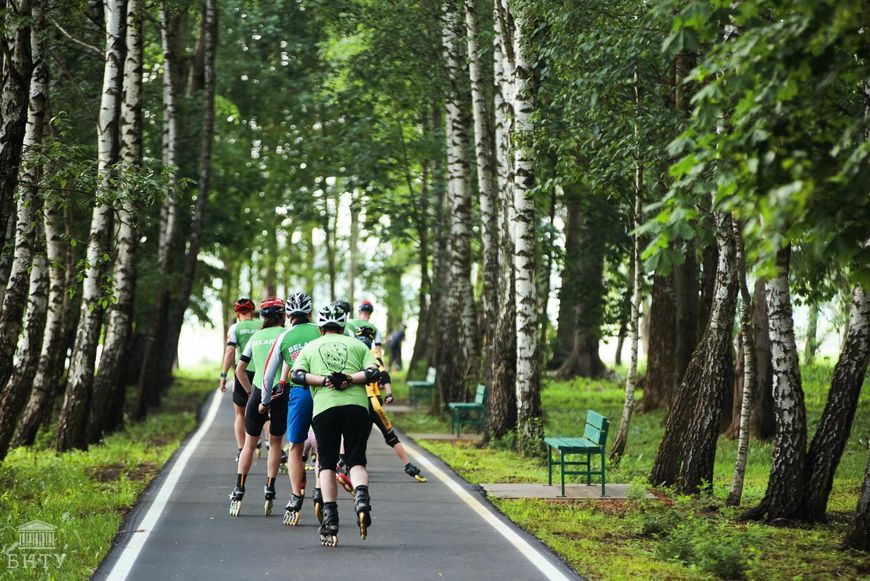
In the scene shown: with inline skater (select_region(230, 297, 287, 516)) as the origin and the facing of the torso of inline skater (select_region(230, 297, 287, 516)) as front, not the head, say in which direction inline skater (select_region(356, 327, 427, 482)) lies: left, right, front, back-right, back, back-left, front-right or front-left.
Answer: front-right

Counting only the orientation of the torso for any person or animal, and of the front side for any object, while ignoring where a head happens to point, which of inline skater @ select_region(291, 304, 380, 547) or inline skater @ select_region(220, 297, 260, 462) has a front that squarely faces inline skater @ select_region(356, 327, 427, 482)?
inline skater @ select_region(291, 304, 380, 547)

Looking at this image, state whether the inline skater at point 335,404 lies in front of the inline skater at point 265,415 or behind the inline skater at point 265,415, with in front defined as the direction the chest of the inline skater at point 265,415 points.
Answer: behind

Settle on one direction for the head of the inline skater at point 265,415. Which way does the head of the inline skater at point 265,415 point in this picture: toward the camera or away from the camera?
away from the camera

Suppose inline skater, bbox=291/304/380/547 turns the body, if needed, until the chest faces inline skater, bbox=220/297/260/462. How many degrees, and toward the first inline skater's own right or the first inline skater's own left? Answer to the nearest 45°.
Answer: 0° — they already face them

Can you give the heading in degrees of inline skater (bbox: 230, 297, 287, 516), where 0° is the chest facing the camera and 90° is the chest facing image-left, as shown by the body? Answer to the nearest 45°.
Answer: approximately 180°

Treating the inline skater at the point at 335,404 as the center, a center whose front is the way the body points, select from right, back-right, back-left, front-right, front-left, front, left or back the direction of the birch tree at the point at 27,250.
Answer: front-left

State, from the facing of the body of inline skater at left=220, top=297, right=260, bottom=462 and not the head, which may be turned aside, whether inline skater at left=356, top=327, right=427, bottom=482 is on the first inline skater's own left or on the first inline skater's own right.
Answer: on the first inline skater's own right

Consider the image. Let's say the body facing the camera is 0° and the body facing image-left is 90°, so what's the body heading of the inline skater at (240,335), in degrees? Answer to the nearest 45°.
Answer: approximately 180°

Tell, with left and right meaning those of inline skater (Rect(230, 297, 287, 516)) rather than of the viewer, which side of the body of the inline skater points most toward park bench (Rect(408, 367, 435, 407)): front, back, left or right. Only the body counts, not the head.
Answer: front

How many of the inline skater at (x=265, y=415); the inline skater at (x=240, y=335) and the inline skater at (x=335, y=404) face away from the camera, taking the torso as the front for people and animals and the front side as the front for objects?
3

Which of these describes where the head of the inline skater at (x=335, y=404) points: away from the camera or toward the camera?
away from the camera

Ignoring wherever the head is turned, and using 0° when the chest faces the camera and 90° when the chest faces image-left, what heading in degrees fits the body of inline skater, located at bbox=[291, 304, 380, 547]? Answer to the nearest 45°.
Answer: approximately 180°

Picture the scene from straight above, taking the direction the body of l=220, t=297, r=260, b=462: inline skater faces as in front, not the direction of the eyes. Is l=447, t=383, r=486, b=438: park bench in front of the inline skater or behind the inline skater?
in front

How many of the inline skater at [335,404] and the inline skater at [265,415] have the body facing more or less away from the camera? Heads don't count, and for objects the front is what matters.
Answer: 2

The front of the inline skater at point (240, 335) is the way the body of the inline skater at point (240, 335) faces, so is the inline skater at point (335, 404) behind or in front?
behind
